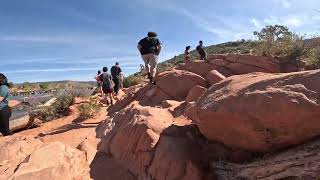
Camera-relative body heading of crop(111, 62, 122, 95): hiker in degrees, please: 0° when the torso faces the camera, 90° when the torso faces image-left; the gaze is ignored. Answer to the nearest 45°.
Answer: approximately 180°

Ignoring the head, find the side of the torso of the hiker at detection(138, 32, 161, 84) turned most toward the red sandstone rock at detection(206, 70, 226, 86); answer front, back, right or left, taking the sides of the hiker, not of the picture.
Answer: right

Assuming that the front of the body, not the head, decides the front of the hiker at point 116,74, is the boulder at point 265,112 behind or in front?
behind

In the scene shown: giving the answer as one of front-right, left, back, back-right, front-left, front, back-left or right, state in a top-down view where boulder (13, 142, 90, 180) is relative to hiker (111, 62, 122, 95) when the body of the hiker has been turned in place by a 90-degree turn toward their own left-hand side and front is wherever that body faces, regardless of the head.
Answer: left

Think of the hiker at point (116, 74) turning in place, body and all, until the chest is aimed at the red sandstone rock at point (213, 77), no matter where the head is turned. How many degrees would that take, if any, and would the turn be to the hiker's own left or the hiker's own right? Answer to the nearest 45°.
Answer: approximately 135° to the hiker's own right

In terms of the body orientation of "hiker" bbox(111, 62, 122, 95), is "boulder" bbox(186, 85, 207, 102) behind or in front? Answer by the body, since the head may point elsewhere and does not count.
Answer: behind

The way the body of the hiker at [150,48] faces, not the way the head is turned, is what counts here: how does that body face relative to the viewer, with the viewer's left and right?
facing away from the viewer

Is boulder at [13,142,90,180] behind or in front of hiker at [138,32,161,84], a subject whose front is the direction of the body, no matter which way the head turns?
behind
